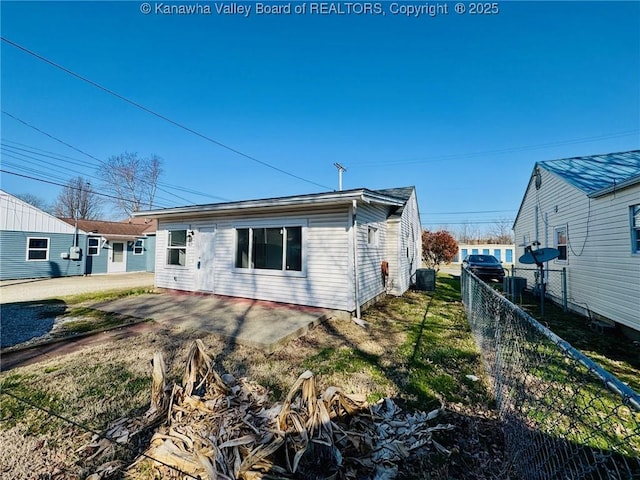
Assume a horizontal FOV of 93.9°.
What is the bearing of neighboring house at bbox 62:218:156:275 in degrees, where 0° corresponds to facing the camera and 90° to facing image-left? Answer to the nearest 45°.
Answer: approximately 0°

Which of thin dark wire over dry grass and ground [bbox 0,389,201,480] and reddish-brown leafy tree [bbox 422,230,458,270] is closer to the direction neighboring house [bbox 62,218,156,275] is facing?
the thin dark wire over dry grass and ground

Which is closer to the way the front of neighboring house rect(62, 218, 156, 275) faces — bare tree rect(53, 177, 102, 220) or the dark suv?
the dark suv

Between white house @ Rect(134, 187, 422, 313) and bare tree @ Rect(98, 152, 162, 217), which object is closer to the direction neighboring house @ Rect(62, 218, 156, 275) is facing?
the white house

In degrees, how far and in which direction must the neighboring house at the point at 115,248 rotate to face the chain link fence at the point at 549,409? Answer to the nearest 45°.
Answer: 0° — it already faces it

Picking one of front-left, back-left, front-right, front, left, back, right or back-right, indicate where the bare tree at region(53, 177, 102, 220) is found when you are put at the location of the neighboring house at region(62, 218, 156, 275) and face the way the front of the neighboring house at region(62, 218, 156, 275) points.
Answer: back

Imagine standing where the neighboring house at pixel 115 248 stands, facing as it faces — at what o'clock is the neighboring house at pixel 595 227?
the neighboring house at pixel 595 227 is roughly at 11 o'clock from the neighboring house at pixel 115 248.

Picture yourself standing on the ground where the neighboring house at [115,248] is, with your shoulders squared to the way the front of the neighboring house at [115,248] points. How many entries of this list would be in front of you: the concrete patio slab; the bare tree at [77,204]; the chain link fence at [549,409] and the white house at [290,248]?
3

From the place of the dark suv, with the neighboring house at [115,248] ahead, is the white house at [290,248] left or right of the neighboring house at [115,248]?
left

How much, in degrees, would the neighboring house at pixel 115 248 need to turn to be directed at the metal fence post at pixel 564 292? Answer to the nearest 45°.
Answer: approximately 45° to its left

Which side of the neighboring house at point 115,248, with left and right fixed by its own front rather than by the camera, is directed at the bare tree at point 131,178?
back
